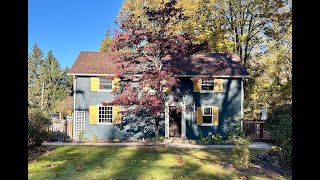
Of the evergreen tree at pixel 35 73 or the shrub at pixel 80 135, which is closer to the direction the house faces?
the shrub

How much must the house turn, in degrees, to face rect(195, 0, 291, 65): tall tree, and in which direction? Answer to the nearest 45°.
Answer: approximately 135° to its left

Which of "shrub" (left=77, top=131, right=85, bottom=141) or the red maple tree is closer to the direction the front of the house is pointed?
the red maple tree

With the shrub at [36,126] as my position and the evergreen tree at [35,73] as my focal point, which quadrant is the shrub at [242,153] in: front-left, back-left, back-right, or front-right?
back-right

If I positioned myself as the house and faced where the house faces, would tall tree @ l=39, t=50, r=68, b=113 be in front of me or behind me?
behind

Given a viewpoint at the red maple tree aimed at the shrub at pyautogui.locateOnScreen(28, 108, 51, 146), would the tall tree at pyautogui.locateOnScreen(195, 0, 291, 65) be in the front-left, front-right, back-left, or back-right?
back-right

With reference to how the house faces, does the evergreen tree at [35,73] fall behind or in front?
behind

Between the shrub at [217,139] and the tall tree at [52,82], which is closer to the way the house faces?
the shrub

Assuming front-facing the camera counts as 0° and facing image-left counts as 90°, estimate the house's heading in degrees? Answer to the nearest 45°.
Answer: approximately 0°
